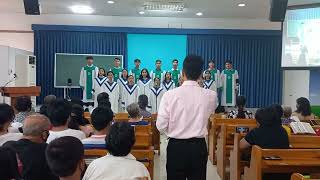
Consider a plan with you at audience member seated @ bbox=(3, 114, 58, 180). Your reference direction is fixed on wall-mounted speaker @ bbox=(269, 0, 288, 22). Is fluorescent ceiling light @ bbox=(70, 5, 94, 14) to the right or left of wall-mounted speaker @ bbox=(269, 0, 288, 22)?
left

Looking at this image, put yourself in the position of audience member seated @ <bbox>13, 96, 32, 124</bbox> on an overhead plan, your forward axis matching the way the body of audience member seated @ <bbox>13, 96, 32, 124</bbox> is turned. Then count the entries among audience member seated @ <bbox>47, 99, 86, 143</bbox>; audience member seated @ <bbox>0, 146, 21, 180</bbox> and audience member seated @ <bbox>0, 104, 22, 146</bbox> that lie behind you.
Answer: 3

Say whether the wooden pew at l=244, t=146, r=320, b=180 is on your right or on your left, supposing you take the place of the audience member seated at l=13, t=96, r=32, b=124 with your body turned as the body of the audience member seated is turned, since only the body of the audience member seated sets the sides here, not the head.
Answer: on your right

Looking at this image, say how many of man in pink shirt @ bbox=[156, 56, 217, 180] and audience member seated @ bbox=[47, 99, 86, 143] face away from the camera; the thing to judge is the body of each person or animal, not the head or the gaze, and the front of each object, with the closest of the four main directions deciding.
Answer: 2

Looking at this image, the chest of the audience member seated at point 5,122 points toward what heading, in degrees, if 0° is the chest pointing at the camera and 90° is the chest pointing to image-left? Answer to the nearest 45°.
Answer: approximately 180°

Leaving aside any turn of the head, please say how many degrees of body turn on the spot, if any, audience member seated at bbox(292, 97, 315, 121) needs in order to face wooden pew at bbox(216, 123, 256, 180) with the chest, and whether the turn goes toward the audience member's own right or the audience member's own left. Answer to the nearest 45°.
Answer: approximately 135° to the audience member's own left

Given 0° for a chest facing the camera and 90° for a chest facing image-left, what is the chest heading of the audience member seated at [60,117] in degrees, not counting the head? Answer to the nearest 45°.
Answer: approximately 180°

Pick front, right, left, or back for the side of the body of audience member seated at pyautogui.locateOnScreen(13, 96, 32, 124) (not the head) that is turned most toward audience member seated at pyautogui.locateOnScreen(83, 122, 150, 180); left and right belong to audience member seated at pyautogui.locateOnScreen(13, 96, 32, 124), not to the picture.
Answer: back

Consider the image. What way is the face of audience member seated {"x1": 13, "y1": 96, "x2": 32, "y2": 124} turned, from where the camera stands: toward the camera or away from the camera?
away from the camera

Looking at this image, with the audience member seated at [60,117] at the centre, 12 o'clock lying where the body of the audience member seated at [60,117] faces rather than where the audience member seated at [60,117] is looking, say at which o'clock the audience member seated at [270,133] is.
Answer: the audience member seated at [270,133] is roughly at 3 o'clock from the audience member seated at [60,117].

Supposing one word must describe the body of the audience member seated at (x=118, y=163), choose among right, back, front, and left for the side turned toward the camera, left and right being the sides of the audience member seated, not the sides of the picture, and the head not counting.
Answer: back

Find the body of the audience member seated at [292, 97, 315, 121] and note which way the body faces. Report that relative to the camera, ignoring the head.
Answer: away from the camera
